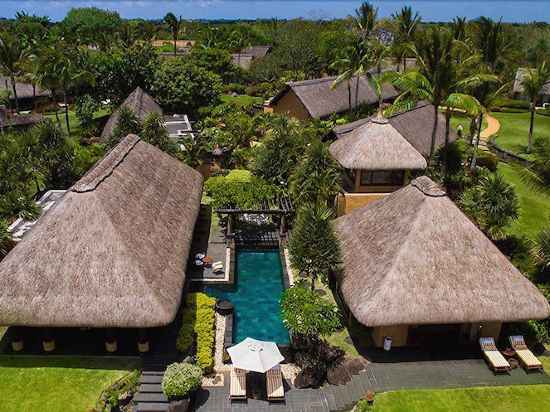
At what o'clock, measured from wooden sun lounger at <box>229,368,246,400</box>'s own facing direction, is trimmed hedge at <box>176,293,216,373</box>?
The trimmed hedge is roughly at 5 o'clock from the wooden sun lounger.

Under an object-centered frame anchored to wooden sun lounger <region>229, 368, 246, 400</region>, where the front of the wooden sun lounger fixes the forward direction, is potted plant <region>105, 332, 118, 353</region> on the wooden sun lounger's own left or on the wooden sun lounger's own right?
on the wooden sun lounger's own right

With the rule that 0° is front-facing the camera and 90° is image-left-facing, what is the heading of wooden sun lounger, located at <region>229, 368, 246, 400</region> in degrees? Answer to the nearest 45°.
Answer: approximately 0°

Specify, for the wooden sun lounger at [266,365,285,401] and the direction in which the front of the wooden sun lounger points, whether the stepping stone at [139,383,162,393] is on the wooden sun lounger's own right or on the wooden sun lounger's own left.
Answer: on the wooden sun lounger's own right

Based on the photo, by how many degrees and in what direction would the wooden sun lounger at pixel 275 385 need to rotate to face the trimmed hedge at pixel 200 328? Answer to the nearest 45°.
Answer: approximately 135° to its right

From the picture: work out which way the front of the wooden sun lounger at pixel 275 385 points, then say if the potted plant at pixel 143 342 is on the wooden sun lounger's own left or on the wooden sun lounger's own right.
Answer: on the wooden sun lounger's own right

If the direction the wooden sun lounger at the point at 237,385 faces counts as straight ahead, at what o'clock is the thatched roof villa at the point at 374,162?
The thatched roof villa is roughly at 7 o'clock from the wooden sun lounger.

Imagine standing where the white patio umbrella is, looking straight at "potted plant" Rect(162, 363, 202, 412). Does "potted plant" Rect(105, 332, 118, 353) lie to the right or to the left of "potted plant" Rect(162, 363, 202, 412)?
right

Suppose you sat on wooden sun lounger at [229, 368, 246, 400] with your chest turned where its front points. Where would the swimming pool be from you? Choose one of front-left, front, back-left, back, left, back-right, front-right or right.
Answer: back

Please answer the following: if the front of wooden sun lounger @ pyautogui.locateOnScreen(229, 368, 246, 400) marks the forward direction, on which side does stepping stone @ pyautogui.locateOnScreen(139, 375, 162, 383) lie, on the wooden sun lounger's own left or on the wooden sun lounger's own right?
on the wooden sun lounger's own right

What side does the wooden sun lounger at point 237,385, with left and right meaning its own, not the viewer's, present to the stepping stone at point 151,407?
right

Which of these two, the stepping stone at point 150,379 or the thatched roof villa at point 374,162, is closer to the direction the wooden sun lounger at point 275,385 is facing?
the stepping stone

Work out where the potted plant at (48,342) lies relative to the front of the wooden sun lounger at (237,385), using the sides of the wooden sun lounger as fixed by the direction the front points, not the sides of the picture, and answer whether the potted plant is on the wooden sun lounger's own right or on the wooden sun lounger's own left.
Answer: on the wooden sun lounger's own right

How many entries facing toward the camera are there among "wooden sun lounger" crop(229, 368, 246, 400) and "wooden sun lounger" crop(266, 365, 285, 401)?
2
